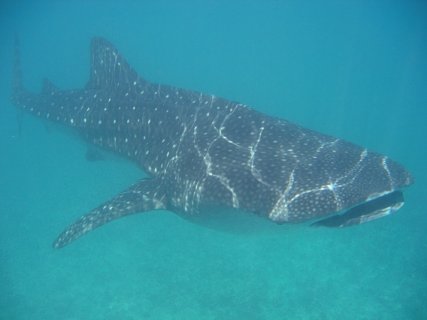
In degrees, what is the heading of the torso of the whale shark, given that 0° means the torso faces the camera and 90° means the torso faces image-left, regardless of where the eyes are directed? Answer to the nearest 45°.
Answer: approximately 315°
